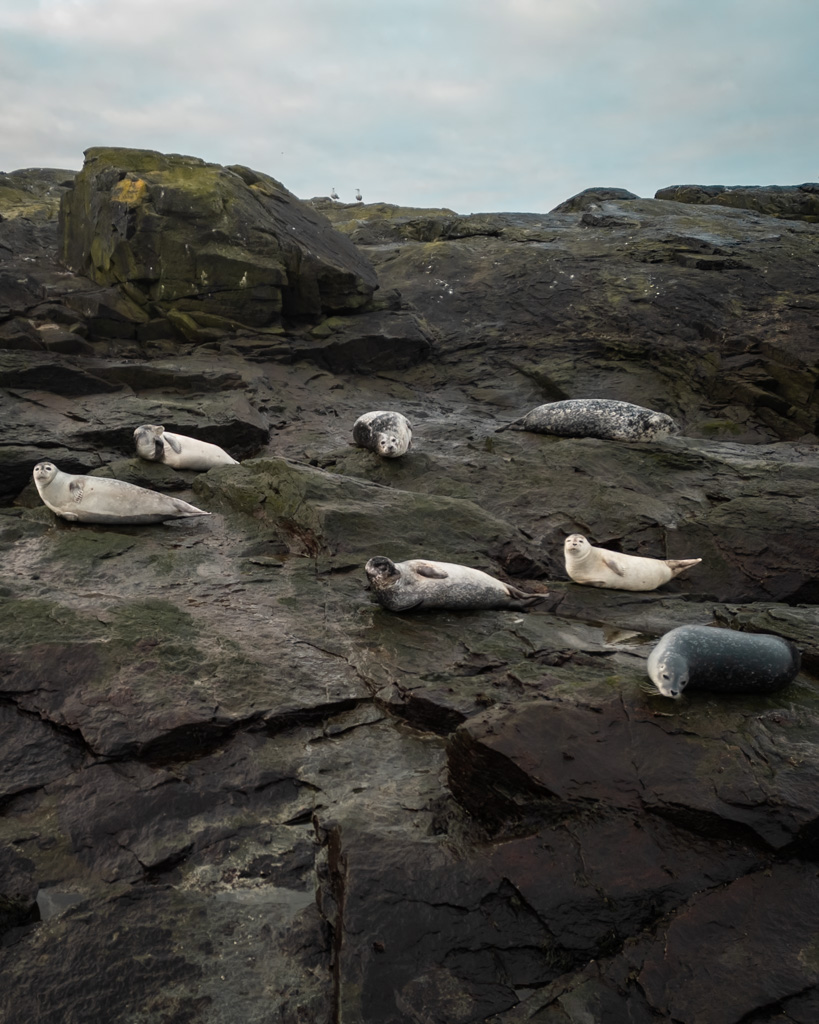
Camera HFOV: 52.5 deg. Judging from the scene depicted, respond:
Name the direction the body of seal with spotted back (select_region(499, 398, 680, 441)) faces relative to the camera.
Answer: to the viewer's right

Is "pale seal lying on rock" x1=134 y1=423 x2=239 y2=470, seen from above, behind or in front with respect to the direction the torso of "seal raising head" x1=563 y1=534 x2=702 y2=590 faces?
in front

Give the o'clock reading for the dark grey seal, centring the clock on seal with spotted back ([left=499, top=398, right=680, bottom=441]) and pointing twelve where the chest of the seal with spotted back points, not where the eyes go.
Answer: The dark grey seal is roughly at 3 o'clock from the seal with spotted back.

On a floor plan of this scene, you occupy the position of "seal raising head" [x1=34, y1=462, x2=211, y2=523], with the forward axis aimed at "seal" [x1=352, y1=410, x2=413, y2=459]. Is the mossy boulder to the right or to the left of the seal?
left

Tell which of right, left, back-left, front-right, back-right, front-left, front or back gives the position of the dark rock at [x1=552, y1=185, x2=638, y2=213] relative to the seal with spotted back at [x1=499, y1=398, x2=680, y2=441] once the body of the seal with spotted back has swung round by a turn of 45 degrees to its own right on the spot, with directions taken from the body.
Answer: back-left

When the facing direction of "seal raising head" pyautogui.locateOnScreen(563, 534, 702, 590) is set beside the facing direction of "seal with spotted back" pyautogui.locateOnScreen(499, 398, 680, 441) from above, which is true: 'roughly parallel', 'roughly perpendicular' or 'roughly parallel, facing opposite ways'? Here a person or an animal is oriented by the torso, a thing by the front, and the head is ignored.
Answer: roughly parallel, facing opposite ways

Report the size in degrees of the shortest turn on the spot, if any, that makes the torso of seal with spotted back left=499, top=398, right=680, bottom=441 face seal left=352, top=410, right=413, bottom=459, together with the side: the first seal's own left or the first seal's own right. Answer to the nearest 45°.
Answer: approximately 135° to the first seal's own right

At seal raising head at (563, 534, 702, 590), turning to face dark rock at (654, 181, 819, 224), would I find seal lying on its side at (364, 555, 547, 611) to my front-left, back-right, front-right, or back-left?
back-left

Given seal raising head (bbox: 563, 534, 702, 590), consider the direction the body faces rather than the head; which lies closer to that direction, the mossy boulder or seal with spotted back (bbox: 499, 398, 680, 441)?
the mossy boulder

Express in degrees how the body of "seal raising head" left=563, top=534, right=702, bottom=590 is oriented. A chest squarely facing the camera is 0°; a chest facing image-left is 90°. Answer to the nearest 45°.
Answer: approximately 90°

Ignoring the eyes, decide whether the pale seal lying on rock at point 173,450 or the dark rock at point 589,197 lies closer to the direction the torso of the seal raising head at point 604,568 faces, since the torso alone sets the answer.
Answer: the pale seal lying on rock

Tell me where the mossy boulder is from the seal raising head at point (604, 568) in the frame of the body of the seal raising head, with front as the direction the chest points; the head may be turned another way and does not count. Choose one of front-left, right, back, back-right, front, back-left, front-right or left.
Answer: front-right

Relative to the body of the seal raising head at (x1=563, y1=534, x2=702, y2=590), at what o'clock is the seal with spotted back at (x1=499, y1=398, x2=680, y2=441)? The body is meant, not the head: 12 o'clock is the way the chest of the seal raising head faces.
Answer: The seal with spotted back is roughly at 3 o'clock from the seal raising head.

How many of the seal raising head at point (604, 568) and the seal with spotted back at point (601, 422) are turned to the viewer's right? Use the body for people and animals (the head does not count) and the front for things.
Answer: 1

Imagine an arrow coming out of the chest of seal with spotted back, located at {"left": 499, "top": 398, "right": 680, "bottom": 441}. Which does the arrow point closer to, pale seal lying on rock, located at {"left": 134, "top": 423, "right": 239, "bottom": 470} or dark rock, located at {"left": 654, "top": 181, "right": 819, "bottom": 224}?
the dark rock
